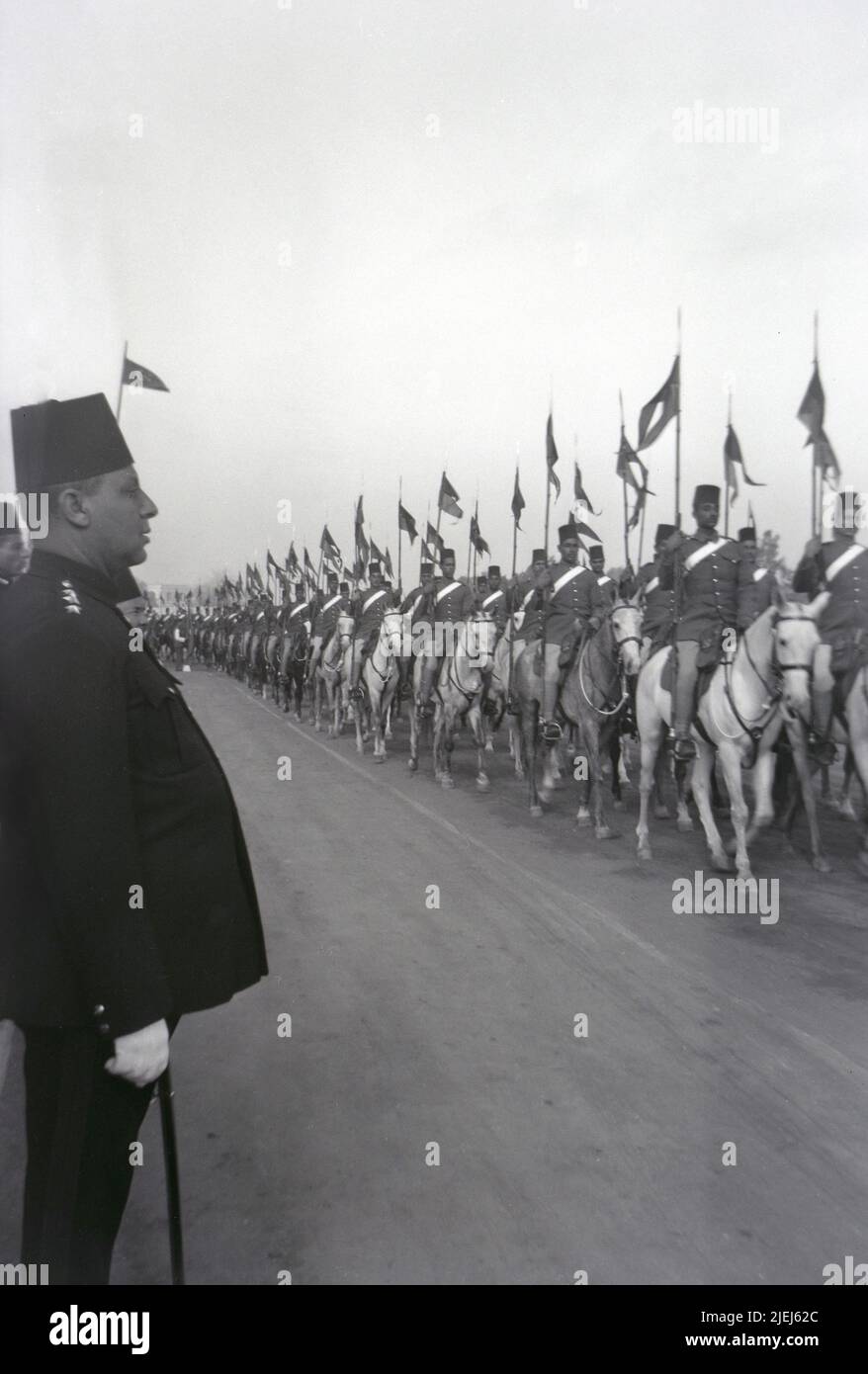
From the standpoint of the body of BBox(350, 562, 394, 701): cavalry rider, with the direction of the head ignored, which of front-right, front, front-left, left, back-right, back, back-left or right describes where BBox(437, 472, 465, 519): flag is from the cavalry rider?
left

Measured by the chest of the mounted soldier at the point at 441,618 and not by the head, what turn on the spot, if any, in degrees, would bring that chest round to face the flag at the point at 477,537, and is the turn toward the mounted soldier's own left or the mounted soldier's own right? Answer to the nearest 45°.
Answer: approximately 135° to the mounted soldier's own left

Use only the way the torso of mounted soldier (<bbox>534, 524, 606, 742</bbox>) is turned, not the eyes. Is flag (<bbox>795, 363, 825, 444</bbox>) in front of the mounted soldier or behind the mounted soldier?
in front

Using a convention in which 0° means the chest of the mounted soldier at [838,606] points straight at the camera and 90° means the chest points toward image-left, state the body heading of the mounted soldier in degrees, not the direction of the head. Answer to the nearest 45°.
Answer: approximately 315°

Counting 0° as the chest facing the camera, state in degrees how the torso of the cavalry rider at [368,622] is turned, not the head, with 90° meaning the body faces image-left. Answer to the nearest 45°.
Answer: approximately 315°

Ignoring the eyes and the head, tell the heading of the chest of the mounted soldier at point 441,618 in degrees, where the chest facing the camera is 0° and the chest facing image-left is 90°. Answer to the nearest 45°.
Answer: approximately 315°

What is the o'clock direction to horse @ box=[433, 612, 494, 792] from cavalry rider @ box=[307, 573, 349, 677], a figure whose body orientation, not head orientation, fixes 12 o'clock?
The horse is roughly at 1 o'clock from the cavalry rider.

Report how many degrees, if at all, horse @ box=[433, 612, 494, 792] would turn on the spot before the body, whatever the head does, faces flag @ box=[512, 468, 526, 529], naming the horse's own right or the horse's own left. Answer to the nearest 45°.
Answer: approximately 135° to the horse's own left

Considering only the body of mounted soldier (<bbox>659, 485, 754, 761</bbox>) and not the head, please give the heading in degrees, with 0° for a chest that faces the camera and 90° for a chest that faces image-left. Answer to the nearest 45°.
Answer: approximately 315°
